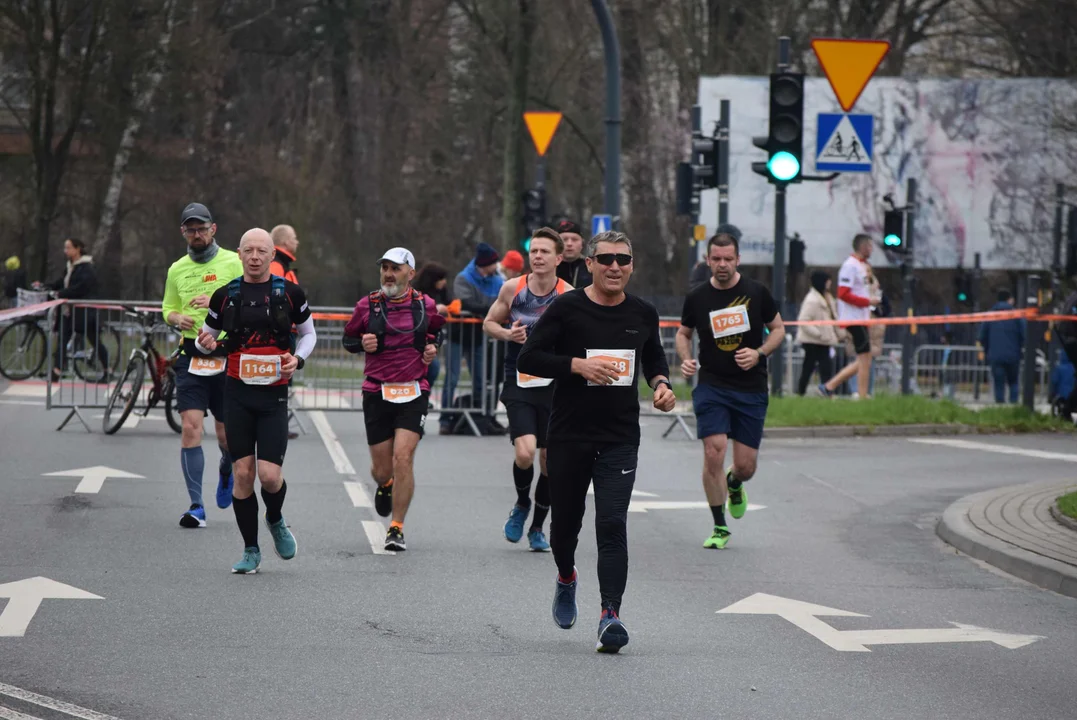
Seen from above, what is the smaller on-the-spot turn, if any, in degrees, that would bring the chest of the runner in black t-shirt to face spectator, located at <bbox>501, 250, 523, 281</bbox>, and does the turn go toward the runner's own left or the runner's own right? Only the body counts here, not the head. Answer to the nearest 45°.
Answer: approximately 180°

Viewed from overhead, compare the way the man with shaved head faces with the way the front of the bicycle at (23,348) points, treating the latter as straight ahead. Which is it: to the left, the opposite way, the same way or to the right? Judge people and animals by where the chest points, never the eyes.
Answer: to the left

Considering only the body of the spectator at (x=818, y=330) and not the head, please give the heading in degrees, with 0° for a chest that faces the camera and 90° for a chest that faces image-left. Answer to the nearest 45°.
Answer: approximately 270°

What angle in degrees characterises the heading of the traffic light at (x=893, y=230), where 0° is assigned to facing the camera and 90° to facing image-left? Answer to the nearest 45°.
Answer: approximately 0°

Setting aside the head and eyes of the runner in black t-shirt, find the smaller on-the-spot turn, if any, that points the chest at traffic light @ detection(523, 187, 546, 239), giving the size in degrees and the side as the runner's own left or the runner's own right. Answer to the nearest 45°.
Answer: approximately 180°

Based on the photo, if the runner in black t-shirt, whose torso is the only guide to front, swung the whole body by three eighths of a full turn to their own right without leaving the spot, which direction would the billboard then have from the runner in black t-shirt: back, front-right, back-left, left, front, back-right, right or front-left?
front-right

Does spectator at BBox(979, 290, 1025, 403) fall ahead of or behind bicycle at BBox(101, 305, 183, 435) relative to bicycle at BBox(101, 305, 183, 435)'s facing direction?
behind

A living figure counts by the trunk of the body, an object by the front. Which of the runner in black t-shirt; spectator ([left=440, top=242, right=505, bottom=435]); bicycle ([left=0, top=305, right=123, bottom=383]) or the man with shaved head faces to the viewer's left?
the bicycle

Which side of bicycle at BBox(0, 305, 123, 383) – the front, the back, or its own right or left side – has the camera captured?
left

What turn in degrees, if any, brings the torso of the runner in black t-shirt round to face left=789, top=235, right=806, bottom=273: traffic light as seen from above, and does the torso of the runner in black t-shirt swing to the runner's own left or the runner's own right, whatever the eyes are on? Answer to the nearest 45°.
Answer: approximately 180°
